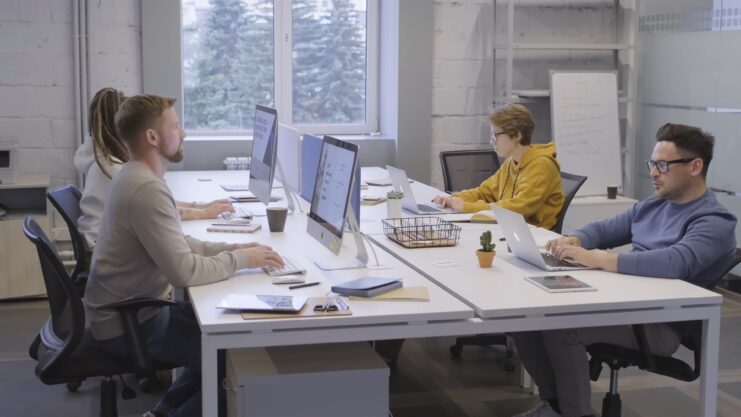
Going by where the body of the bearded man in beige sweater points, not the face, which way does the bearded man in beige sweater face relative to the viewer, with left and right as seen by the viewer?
facing to the right of the viewer

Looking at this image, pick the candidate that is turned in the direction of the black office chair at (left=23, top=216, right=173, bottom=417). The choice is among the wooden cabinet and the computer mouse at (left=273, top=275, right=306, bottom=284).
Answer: the wooden cabinet

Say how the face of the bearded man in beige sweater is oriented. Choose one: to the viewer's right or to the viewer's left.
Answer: to the viewer's right

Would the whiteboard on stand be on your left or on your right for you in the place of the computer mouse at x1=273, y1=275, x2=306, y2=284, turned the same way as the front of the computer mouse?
on your left

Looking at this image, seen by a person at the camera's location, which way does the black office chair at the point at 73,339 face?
facing to the right of the viewer

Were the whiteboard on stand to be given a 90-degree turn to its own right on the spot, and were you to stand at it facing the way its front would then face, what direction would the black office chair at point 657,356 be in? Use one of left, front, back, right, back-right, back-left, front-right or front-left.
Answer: left

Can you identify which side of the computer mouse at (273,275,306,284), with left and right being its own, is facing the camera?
right

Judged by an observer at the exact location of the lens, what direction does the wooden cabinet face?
facing the viewer

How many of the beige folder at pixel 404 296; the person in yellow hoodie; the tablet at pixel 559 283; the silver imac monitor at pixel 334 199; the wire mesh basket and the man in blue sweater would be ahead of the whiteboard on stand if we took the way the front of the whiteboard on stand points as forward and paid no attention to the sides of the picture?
6

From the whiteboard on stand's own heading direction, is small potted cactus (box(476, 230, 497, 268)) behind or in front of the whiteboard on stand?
in front

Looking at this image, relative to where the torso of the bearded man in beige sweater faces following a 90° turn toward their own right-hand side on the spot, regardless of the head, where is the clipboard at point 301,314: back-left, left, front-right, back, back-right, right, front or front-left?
front-left

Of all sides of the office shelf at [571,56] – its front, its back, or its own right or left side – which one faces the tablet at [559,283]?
front

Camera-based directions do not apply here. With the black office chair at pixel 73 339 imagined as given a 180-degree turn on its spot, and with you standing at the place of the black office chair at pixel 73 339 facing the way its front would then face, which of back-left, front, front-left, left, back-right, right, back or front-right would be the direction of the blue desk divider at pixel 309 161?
back-right
